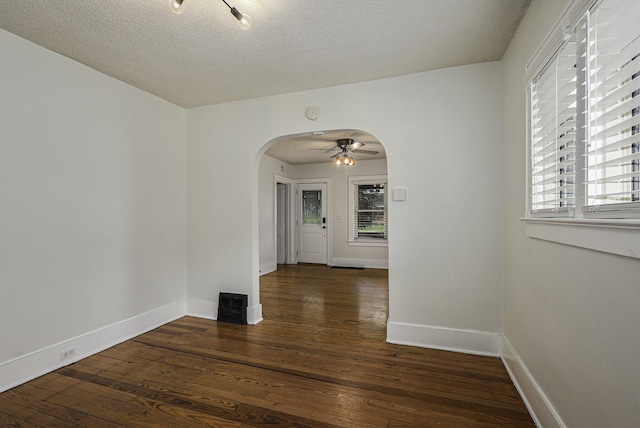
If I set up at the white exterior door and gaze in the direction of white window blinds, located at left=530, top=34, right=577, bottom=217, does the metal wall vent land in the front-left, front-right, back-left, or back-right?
front-right

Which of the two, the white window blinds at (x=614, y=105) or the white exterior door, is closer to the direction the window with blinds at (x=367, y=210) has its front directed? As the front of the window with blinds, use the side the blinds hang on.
the white window blinds

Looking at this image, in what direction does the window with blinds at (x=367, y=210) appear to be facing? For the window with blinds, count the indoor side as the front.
toward the camera

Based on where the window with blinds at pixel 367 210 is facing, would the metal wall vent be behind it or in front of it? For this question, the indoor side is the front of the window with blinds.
in front

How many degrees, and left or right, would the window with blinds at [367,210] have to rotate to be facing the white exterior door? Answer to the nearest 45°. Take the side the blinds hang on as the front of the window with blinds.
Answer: approximately 90° to its right

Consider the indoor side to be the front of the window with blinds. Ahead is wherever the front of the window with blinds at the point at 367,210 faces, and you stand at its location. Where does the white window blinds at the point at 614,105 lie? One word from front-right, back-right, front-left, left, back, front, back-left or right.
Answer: front

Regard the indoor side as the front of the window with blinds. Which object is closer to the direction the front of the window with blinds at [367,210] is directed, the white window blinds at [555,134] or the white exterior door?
the white window blinds

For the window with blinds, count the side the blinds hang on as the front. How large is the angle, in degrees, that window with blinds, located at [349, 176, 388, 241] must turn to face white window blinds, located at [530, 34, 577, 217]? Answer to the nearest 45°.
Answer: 0° — it already faces it

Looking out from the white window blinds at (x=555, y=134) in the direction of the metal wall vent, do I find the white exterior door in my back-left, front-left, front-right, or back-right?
front-right
